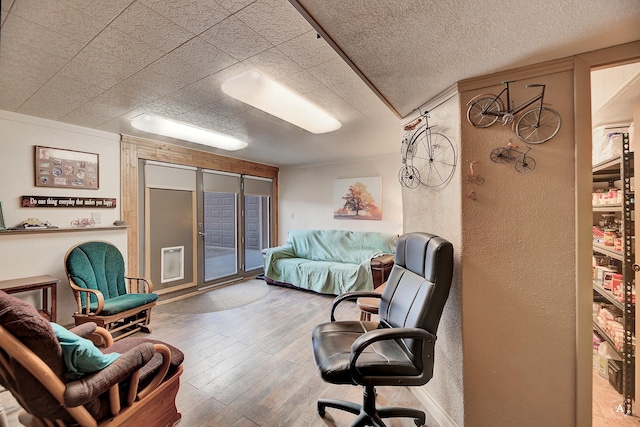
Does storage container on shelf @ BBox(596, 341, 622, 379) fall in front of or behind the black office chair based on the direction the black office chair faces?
behind

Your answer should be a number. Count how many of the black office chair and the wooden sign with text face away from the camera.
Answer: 0

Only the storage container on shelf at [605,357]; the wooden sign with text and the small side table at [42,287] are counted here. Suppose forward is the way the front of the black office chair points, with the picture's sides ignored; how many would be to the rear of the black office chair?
1

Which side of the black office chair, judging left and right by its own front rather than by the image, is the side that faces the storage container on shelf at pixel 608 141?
back

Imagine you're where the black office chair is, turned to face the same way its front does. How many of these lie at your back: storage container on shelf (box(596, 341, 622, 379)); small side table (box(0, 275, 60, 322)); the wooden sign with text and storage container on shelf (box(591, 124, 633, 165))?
2

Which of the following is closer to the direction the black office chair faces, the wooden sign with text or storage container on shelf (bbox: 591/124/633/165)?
the wooden sign with text

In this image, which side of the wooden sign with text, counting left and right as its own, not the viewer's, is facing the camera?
front

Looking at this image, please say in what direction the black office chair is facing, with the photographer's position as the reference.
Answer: facing the viewer and to the left of the viewer

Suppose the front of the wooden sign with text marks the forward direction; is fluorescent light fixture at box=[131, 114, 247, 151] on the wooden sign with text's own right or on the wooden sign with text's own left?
on the wooden sign with text's own left

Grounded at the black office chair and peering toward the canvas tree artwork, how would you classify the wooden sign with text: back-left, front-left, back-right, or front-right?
front-left

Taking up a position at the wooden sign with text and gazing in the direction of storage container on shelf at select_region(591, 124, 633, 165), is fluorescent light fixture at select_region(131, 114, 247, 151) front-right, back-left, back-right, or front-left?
front-left

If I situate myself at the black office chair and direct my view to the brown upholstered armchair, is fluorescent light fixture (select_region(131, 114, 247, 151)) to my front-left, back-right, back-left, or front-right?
front-right
